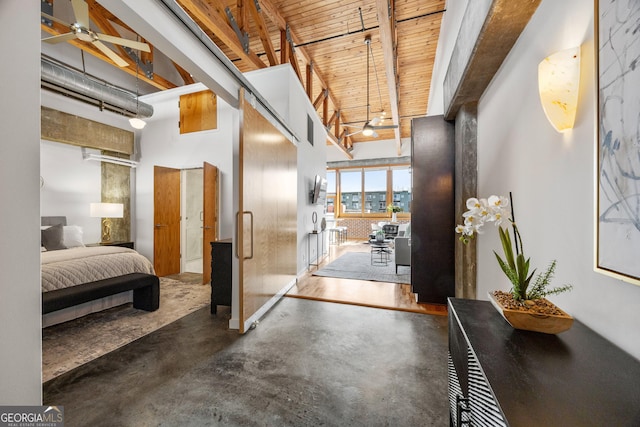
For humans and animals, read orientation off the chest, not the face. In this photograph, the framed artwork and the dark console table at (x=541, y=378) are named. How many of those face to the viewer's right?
0

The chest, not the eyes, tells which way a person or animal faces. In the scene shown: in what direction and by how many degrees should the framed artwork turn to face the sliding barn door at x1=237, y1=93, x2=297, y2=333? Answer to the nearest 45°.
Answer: approximately 45° to its right

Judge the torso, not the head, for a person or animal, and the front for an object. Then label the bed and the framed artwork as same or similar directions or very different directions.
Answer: very different directions

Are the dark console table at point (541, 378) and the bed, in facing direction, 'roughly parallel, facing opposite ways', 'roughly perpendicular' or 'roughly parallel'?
roughly parallel, facing opposite ways

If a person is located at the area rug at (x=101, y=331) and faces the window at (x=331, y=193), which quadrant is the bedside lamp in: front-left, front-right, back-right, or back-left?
front-left

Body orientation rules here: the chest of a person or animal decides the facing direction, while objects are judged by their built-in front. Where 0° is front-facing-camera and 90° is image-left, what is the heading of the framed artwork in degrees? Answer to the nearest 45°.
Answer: approximately 45°

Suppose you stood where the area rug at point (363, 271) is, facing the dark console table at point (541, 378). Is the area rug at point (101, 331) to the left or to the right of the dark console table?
right

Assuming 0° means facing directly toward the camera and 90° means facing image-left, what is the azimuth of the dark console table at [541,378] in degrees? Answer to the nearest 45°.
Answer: approximately 45°

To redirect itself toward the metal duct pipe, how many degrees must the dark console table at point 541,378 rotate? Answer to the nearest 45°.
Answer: approximately 45° to its right

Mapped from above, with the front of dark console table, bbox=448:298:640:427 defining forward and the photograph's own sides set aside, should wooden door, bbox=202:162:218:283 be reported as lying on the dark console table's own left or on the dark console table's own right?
on the dark console table's own right

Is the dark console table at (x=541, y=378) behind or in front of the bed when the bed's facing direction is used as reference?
in front

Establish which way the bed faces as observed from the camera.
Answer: facing the viewer and to the right of the viewer

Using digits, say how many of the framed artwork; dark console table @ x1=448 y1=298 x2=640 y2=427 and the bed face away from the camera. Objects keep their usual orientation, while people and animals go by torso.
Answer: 0

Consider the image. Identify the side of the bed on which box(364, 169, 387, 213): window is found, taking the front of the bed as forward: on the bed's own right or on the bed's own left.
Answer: on the bed's own left
